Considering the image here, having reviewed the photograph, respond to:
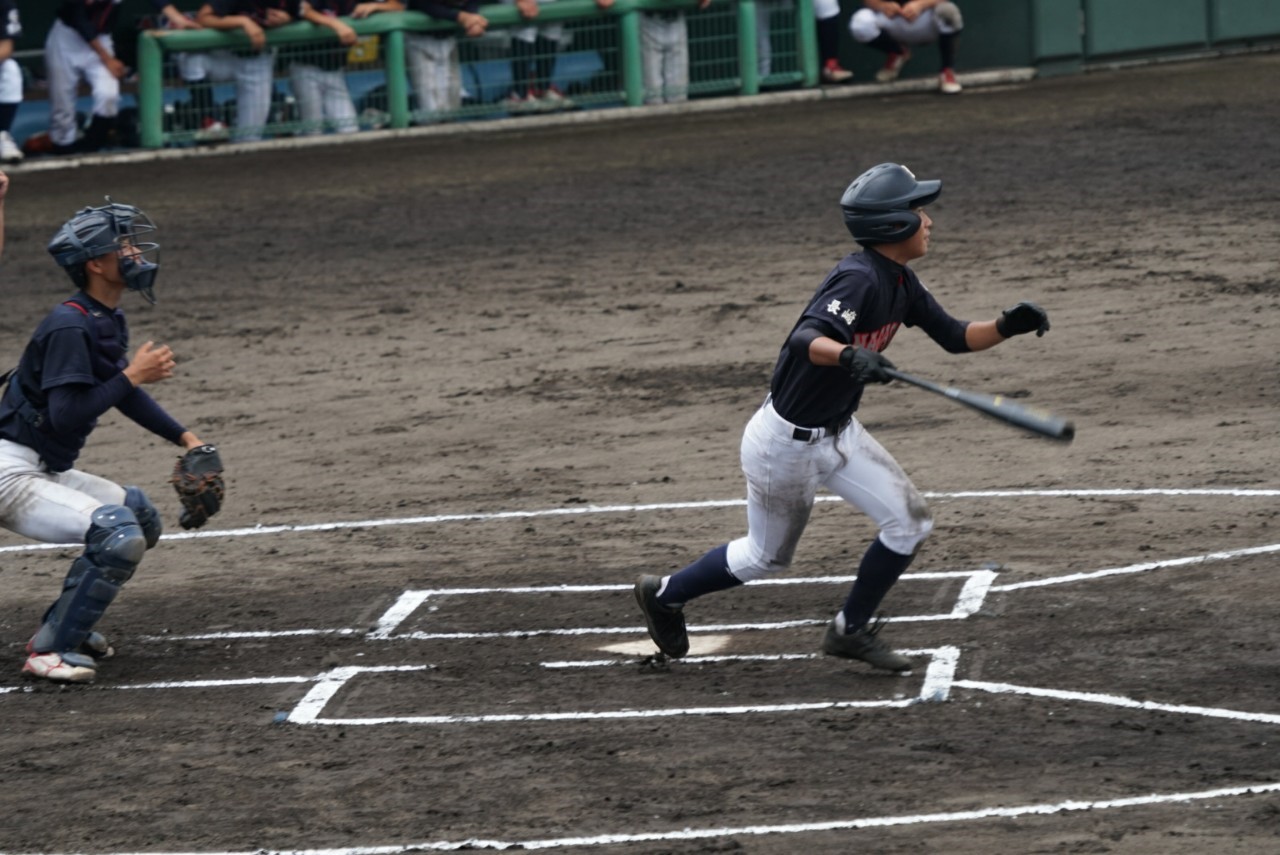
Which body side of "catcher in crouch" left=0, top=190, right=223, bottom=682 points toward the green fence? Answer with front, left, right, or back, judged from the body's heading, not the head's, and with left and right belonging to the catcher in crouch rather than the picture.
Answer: left

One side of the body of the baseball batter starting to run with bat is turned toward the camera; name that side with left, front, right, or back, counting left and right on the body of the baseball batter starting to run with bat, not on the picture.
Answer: right

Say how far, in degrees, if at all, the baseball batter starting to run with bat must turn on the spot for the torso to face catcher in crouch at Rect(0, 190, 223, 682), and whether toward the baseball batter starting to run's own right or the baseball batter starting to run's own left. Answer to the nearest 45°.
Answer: approximately 180°

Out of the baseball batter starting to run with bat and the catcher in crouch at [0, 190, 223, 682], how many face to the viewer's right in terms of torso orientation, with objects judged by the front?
2

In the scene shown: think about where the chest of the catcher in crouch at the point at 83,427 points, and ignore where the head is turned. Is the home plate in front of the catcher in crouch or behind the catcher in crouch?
in front

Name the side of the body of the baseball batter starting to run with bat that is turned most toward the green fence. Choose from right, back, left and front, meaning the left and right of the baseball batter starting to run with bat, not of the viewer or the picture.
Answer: left

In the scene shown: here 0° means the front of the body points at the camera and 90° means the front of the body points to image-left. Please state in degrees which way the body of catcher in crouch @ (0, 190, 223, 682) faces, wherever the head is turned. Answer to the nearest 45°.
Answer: approximately 270°

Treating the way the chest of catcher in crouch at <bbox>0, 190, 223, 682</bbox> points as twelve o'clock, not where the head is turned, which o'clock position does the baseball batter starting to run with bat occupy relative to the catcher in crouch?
The baseball batter starting to run with bat is roughly at 1 o'clock from the catcher in crouch.

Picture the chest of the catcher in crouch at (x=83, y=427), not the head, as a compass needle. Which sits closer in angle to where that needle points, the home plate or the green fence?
the home plate
